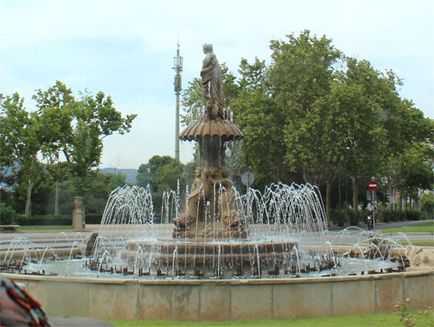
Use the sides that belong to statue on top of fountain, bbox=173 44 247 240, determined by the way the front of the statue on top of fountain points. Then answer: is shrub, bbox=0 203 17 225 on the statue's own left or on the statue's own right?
on the statue's own right

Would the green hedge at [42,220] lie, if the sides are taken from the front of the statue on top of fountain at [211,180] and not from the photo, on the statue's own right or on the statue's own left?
on the statue's own right
